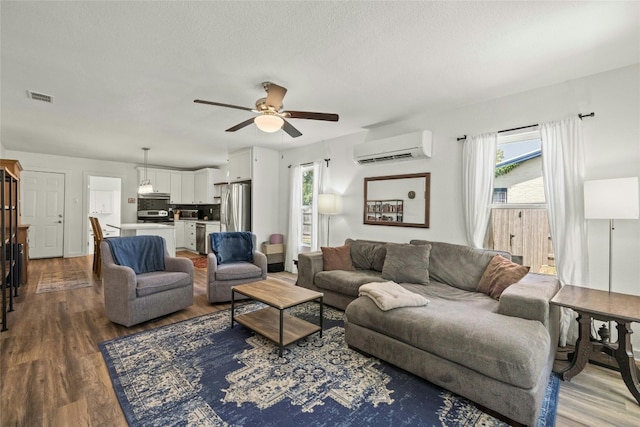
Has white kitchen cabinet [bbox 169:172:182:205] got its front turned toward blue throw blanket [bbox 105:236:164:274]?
yes

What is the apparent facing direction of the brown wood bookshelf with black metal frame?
to the viewer's right

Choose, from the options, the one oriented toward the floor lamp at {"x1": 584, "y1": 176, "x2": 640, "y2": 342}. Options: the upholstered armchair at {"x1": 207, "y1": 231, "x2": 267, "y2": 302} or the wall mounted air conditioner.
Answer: the upholstered armchair

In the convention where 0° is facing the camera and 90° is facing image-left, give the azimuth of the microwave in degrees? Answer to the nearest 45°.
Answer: approximately 0°

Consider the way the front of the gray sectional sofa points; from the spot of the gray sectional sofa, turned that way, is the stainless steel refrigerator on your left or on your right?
on your right

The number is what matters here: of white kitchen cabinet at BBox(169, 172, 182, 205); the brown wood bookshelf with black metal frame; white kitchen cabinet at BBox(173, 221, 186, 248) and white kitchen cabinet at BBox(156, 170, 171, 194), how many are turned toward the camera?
3

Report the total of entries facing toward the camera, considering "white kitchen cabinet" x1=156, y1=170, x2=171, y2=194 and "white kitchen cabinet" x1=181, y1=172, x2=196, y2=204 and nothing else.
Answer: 2

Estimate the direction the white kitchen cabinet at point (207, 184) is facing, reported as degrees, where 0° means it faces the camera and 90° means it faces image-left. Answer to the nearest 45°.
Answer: approximately 45°

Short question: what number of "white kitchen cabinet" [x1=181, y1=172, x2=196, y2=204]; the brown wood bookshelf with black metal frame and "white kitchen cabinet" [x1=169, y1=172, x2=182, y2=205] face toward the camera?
2
